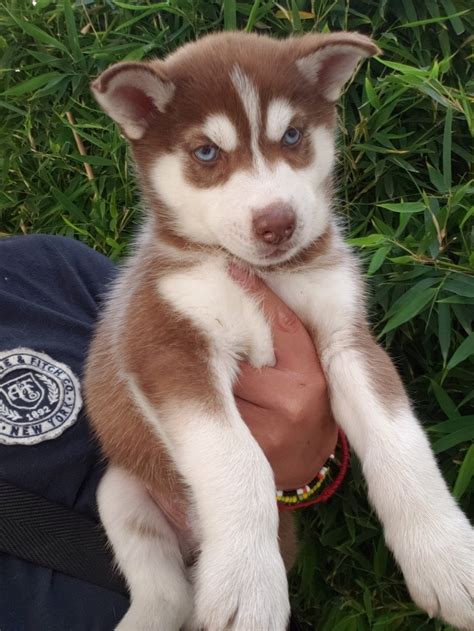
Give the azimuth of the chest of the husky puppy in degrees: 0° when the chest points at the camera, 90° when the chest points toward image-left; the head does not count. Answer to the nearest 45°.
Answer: approximately 315°
